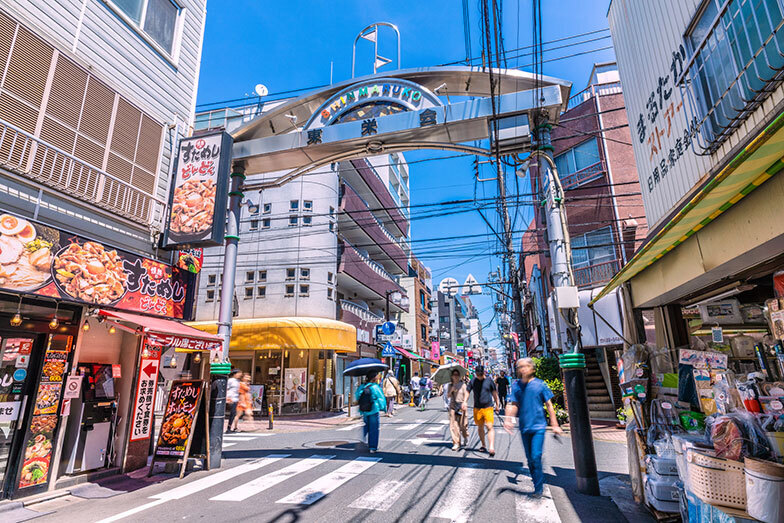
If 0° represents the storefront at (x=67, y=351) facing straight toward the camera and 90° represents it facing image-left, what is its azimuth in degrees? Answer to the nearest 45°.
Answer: approximately 315°

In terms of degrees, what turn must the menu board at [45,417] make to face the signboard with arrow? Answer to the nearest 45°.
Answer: approximately 90° to its left

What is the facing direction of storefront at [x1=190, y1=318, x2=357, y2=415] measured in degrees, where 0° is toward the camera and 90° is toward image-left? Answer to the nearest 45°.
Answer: approximately 0°

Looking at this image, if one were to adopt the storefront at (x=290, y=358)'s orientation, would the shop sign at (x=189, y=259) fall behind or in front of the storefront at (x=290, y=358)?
in front

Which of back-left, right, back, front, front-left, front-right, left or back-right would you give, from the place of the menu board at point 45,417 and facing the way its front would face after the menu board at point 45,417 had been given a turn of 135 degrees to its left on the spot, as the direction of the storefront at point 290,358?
front-right

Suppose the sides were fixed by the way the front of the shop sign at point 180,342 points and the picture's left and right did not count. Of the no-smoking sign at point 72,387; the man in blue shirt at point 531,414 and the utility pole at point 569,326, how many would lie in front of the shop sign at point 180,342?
2

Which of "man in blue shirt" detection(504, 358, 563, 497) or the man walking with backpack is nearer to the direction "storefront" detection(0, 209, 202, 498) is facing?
the man in blue shirt

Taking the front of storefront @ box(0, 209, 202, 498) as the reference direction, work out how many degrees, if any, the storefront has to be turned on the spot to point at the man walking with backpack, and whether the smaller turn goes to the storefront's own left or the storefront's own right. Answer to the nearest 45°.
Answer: approximately 45° to the storefront's own left
